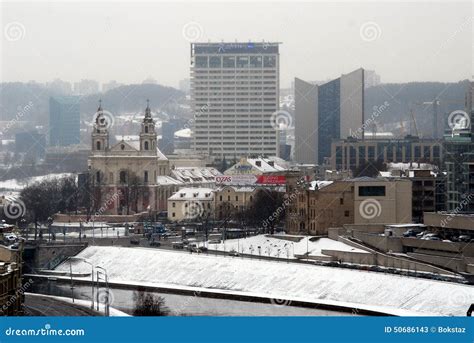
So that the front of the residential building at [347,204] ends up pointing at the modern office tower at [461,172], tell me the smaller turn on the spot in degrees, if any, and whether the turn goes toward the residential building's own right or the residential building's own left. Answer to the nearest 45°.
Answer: approximately 135° to the residential building's own left

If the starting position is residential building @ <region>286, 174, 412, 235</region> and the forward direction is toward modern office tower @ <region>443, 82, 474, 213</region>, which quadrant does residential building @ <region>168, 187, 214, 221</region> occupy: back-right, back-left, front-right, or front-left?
back-left

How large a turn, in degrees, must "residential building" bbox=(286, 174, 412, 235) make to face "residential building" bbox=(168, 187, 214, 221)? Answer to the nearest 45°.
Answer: approximately 90° to its right

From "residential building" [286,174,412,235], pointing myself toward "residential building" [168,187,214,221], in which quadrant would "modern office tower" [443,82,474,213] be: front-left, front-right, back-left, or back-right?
back-right

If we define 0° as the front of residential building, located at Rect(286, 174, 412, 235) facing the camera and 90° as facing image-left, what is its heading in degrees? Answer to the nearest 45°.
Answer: approximately 45°
